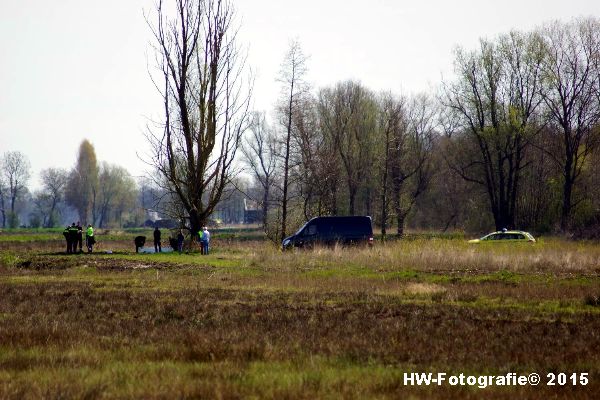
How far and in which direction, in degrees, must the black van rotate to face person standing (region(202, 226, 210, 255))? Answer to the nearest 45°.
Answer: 0° — it already faces them

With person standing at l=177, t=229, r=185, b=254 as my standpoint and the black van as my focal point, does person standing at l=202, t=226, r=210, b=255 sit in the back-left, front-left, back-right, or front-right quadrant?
front-right

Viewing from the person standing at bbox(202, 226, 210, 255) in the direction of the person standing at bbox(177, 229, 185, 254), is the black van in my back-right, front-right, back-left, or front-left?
back-right

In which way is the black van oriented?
to the viewer's left

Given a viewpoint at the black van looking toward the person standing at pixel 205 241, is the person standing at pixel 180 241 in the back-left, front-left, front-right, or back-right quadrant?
front-right

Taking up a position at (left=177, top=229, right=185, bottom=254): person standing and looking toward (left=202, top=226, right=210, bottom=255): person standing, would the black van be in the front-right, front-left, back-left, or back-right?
front-left

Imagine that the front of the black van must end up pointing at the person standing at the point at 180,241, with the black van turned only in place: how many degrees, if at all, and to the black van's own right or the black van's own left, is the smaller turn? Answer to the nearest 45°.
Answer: approximately 45° to the black van's own right
